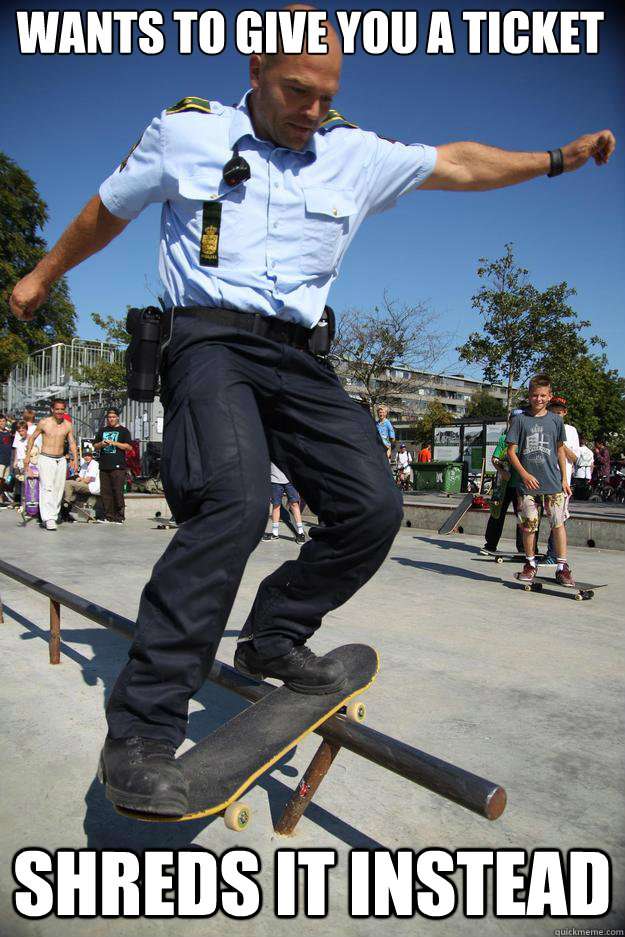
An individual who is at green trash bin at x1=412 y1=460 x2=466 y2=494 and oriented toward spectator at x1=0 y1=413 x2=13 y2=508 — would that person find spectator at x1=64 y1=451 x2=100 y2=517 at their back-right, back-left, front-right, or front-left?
front-left

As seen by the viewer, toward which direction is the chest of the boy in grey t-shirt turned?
toward the camera

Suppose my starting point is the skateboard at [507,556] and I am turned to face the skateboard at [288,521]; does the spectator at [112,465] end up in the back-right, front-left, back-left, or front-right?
front-left

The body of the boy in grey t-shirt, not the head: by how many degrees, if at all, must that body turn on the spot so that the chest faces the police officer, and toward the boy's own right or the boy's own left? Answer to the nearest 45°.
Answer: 0° — they already face them

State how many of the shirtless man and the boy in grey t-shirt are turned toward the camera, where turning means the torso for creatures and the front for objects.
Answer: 2

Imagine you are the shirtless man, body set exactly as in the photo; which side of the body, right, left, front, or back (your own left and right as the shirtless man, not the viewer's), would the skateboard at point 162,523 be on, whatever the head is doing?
left

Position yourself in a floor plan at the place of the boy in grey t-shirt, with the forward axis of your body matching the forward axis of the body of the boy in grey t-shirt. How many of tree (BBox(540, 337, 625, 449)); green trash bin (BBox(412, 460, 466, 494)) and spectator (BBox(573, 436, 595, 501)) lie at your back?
3

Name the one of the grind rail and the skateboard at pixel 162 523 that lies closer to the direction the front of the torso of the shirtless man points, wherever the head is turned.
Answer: the grind rail

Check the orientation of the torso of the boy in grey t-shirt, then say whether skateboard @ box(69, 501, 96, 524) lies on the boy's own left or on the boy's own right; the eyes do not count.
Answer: on the boy's own right

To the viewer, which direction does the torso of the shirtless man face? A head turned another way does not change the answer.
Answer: toward the camera

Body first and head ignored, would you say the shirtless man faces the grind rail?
yes

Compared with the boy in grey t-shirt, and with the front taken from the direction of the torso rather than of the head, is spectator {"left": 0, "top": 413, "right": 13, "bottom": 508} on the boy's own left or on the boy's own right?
on the boy's own right

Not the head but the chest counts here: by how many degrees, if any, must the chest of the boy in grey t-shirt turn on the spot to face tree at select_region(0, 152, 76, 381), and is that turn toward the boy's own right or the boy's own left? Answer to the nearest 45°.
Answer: approximately 135° to the boy's own right

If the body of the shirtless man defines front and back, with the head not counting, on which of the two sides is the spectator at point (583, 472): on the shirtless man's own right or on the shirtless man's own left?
on the shirtless man's own left
